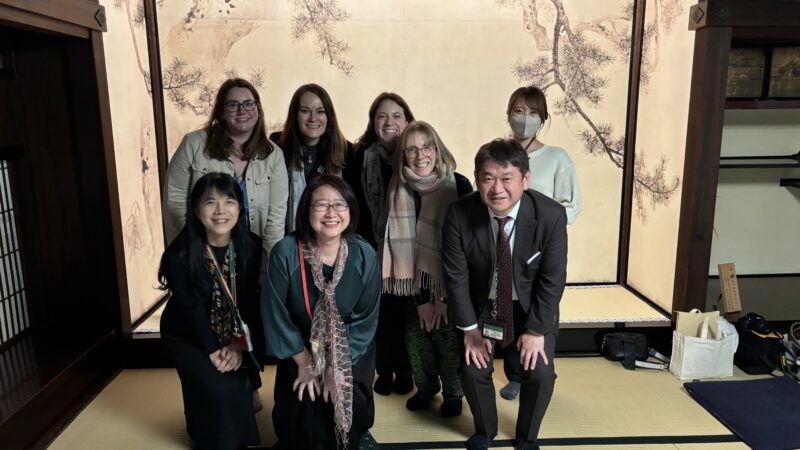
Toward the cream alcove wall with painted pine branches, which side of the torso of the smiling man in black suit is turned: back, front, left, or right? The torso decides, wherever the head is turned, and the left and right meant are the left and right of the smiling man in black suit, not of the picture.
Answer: back

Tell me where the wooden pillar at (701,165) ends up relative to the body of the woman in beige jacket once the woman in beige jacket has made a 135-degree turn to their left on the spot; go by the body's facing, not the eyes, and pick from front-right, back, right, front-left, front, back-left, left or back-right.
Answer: right

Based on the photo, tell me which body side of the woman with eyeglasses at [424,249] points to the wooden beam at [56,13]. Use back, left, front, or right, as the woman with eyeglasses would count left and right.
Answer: right

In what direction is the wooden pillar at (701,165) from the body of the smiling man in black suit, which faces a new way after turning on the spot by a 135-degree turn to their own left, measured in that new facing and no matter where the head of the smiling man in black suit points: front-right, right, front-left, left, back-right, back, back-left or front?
front

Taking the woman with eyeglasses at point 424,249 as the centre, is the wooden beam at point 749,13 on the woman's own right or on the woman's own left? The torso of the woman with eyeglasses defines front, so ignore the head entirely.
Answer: on the woman's own left

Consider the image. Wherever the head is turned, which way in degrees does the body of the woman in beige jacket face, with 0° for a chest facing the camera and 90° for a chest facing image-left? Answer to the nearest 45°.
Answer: approximately 315°

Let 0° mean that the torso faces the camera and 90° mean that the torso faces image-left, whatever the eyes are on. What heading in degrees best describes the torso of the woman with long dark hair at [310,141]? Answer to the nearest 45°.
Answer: approximately 0°

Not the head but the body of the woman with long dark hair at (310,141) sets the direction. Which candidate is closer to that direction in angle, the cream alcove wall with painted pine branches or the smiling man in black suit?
the smiling man in black suit
